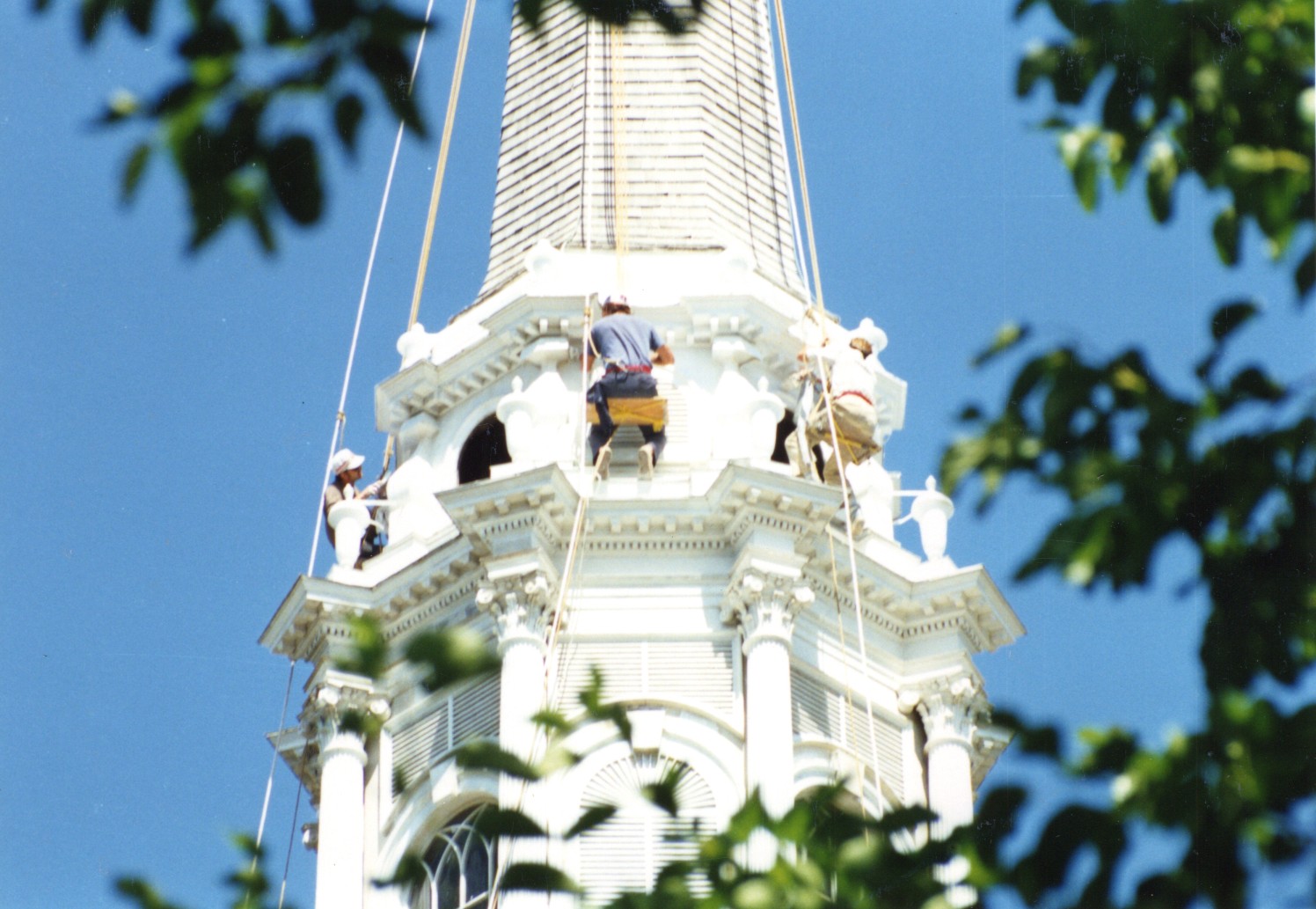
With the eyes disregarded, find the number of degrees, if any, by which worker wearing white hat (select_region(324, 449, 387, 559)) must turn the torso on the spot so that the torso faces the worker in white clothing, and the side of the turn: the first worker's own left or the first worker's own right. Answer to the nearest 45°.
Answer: approximately 45° to the first worker's own right

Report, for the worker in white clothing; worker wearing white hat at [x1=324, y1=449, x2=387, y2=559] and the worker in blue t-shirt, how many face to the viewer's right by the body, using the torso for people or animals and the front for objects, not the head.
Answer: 1

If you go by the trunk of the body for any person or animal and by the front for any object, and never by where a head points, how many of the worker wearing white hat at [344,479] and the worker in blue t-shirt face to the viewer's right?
1

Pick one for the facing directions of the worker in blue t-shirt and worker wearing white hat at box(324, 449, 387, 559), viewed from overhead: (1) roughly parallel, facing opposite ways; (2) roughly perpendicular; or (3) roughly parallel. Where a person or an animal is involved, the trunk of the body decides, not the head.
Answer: roughly perpendicular

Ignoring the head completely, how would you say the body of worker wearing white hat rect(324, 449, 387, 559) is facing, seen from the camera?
to the viewer's right

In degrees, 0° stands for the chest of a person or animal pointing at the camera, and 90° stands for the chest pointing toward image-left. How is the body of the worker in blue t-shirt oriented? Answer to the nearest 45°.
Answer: approximately 180°

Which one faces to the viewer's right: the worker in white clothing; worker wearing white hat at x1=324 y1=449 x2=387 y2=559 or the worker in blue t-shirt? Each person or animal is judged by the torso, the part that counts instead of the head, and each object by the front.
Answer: the worker wearing white hat

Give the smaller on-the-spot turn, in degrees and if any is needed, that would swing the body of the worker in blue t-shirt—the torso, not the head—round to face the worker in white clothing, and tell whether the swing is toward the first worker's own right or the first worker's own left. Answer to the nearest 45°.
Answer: approximately 90° to the first worker's own right

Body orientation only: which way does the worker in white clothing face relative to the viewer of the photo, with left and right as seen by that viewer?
facing away from the viewer and to the left of the viewer

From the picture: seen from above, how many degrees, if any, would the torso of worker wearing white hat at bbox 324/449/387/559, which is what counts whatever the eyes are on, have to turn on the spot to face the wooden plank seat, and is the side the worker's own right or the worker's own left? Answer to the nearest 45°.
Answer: approximately 45° to the worker's own right
